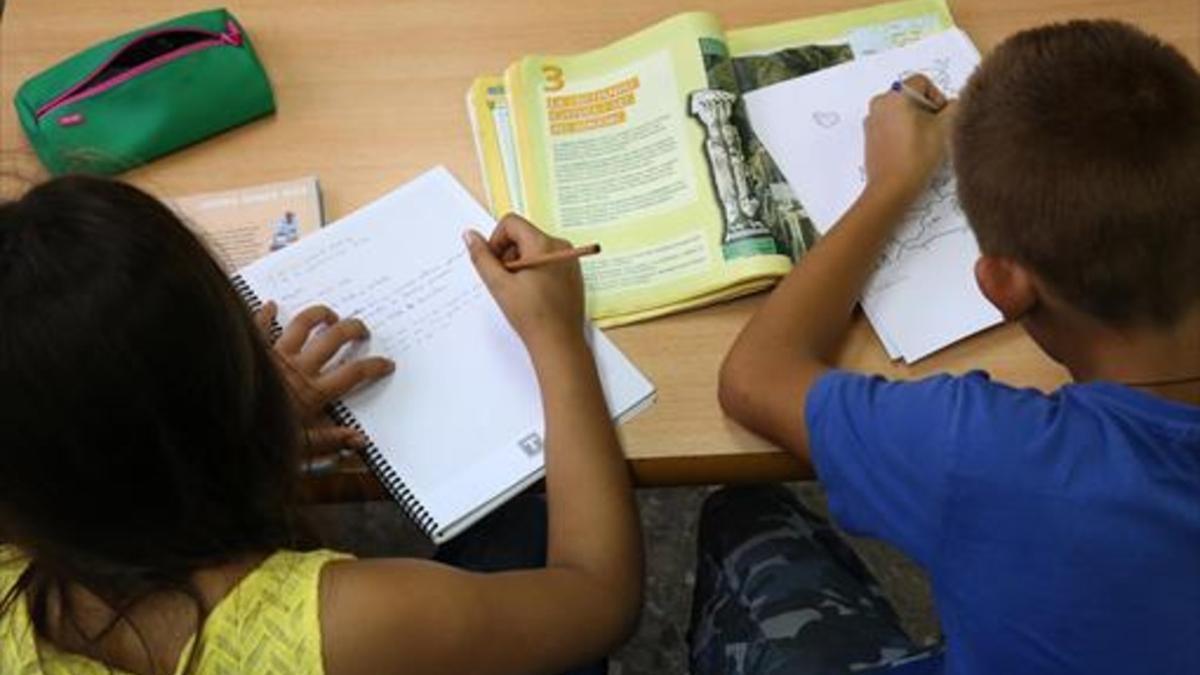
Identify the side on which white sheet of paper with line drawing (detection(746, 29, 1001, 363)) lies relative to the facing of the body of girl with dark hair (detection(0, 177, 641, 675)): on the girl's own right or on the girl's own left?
on the girl's own right

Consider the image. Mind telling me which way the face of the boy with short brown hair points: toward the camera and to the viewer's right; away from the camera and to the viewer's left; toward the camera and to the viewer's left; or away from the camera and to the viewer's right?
away from the camera and to the viewer's left

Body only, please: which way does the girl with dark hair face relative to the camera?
away from the camera

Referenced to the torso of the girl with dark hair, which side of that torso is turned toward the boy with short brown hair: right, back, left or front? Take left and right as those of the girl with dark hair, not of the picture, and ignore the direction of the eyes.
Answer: right

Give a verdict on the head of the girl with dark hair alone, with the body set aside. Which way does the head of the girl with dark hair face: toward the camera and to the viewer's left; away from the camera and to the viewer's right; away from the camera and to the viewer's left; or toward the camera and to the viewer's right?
away from the camera and to the viewer's right
